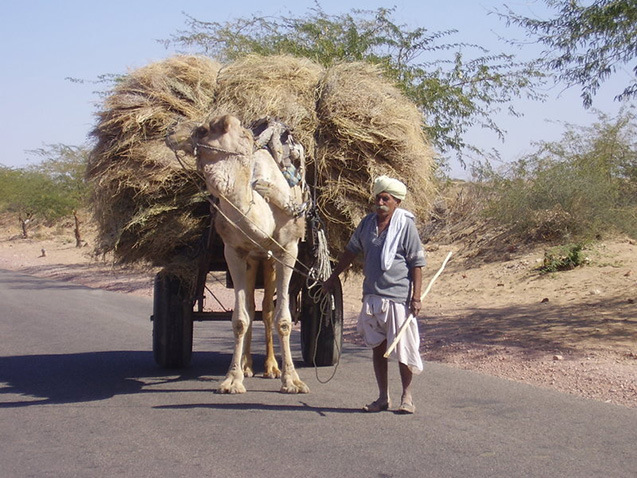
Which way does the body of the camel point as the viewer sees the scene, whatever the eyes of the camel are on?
toward the camera

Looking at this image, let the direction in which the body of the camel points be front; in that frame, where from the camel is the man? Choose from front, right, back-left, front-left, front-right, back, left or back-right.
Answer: front-left

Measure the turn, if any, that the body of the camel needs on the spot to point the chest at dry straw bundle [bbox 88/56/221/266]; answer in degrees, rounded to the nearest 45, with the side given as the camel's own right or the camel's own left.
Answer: approximately 135° to the camel's own right

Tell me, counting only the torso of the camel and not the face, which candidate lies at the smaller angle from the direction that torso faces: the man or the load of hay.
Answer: the man

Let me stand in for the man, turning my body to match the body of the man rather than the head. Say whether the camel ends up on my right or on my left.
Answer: on my right

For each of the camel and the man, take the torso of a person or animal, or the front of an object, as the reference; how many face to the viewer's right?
0

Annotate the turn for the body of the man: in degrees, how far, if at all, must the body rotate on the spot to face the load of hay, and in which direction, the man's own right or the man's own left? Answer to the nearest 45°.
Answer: approximately 90° to the man's own right

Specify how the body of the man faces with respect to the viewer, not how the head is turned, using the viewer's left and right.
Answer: facing the viewer and to the left of the viewer
